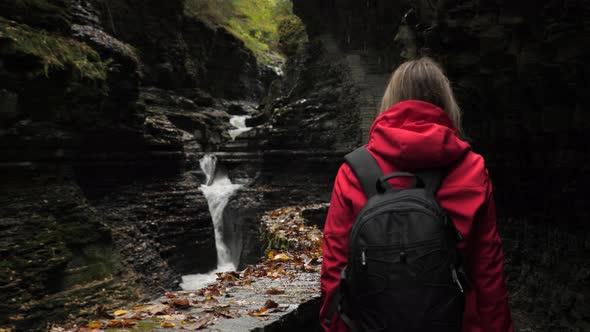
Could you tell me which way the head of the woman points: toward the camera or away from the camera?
away from the camera

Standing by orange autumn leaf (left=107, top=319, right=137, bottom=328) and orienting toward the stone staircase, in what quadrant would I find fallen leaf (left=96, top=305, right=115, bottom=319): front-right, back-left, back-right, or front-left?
front-left

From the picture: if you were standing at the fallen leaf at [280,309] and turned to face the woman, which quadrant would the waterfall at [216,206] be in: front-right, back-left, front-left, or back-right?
back-left

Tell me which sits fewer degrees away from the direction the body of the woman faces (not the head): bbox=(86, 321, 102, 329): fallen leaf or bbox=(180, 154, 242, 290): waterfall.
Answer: the waterfall

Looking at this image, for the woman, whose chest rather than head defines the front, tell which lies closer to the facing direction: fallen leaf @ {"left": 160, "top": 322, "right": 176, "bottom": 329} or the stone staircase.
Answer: the stone staircase

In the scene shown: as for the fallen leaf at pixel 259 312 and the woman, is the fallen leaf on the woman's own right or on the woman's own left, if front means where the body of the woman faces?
on the woman's own left

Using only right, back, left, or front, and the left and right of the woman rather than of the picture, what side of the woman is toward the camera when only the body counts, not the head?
back

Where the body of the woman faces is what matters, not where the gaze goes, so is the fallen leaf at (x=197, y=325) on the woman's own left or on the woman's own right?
on the woman's own left

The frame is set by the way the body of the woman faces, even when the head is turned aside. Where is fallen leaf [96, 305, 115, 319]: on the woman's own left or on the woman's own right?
on the woman's own left

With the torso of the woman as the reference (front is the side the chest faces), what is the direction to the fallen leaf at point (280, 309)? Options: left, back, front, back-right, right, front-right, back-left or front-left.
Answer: front-left

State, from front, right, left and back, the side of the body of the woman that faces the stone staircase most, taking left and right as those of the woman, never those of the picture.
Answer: front

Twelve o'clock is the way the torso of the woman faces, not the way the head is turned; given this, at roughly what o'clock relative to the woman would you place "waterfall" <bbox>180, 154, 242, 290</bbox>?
The waterfall is roughly at 11 o'clock from the woman.
